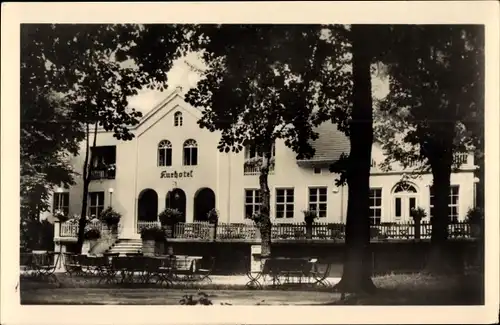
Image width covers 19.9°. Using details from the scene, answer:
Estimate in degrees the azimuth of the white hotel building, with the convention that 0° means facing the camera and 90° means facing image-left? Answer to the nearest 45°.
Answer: approximately 0°

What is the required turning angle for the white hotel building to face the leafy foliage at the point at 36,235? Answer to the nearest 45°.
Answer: approximately 90° to its right

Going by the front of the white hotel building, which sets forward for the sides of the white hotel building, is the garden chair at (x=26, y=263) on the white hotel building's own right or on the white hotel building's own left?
on the white hotel building's own right
